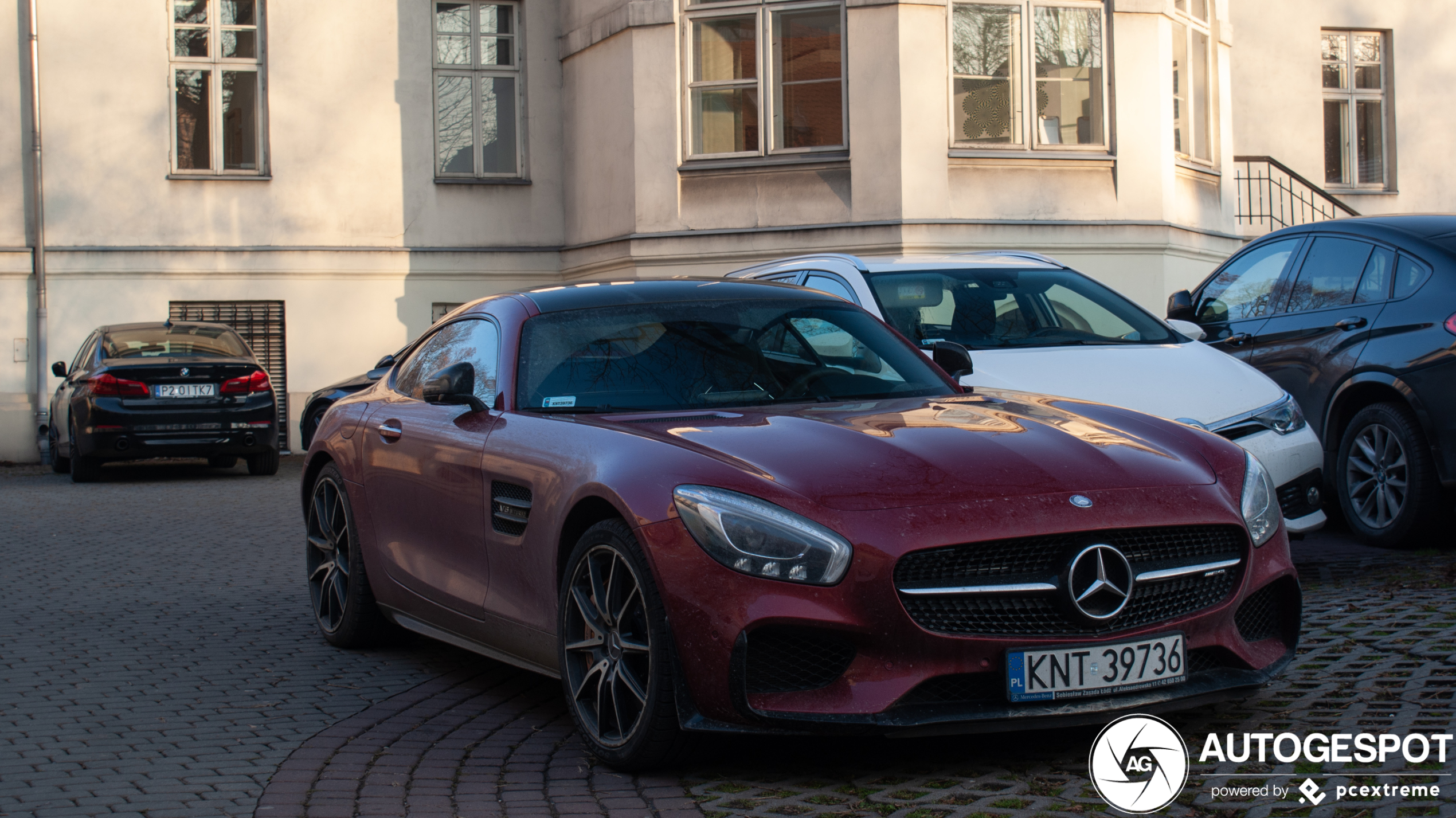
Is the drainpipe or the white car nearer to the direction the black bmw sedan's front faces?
the drainpipe

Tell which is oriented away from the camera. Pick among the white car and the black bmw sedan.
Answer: the black bmw sedan

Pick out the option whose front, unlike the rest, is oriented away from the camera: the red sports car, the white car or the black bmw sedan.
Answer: the black bmw sedan

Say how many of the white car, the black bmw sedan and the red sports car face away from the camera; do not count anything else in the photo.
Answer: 1

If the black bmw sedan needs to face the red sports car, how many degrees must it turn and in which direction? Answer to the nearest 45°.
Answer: approximately 180°

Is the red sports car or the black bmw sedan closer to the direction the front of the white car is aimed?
the red sports car

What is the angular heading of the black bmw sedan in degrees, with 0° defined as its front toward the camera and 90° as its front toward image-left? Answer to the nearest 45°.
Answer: approximately 180°

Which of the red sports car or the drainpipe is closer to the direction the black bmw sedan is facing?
the drainpipe

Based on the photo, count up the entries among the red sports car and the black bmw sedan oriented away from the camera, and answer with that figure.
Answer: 1

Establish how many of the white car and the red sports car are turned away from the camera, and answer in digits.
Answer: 0

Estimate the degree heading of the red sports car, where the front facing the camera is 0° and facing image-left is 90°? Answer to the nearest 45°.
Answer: approximately 315°

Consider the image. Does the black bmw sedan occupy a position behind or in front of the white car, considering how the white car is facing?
behind

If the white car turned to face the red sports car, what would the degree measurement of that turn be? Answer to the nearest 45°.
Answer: approximately 45° to its right

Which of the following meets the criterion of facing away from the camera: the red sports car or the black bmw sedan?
the black bmw sedan
